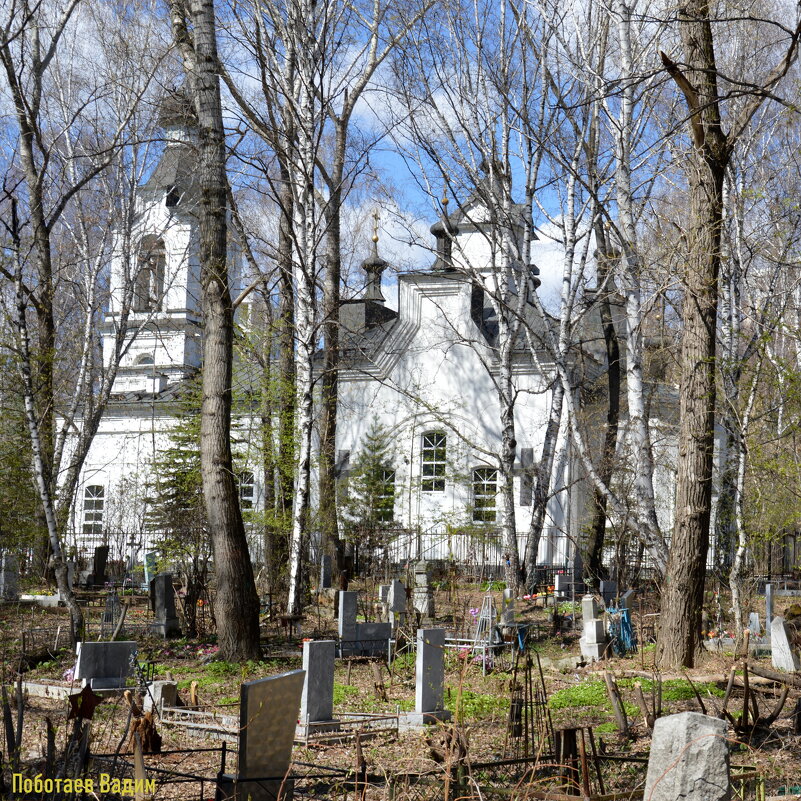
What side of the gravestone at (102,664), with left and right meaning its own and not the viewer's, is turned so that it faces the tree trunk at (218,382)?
back

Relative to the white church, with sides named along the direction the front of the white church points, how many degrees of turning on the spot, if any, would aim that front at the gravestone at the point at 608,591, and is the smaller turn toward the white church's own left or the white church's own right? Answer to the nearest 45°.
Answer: approximately 90° to the white church's own left

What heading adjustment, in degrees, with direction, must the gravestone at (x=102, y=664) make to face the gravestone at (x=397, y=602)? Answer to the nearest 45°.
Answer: approximately 135° to its left

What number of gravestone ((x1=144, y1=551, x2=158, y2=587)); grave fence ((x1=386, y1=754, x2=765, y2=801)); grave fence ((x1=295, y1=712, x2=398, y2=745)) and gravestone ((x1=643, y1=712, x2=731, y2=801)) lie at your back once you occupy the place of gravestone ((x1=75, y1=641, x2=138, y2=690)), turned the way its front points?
1

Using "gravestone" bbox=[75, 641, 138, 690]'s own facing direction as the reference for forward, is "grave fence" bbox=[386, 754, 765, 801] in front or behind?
in front

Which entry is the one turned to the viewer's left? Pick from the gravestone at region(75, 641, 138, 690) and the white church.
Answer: the white church

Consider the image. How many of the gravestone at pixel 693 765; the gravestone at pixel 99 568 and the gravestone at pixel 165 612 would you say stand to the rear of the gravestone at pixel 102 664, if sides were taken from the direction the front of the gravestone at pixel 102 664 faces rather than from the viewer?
2

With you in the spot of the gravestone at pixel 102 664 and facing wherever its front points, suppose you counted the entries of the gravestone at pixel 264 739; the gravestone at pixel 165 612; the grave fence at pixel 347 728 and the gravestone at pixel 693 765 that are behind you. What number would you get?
1

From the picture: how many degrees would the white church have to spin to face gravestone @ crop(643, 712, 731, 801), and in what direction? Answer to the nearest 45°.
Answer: approximately 90° to its left

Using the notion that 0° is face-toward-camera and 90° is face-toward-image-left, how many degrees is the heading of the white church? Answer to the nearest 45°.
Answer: approximately 90°

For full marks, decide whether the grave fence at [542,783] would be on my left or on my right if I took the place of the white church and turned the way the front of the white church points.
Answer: on my left

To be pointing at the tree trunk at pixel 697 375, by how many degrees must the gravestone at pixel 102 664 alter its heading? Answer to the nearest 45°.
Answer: approximately 90° to its left
